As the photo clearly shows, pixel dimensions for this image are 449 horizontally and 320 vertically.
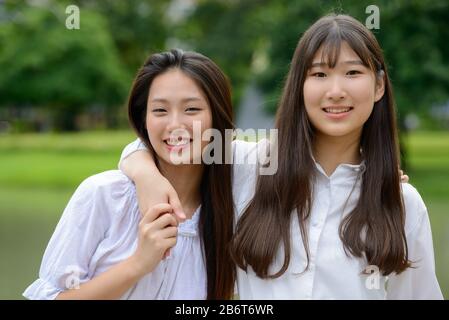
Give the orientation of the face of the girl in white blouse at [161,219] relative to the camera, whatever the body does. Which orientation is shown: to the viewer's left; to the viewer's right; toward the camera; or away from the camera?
toward the camera

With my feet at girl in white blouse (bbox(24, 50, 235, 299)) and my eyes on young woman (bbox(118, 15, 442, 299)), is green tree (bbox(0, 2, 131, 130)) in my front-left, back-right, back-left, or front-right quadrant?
back-left

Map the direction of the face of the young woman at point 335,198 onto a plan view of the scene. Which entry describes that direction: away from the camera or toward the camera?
toward the camera

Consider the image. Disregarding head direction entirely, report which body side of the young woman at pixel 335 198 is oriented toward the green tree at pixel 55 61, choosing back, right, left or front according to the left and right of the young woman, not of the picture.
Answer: back

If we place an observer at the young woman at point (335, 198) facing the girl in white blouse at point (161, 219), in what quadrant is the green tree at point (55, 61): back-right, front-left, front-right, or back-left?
front-right

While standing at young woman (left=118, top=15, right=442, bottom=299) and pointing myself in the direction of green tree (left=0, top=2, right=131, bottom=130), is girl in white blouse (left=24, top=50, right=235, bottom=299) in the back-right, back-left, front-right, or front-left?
front-left

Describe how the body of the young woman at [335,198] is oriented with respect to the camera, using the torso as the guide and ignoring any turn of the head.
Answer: toward the camera
